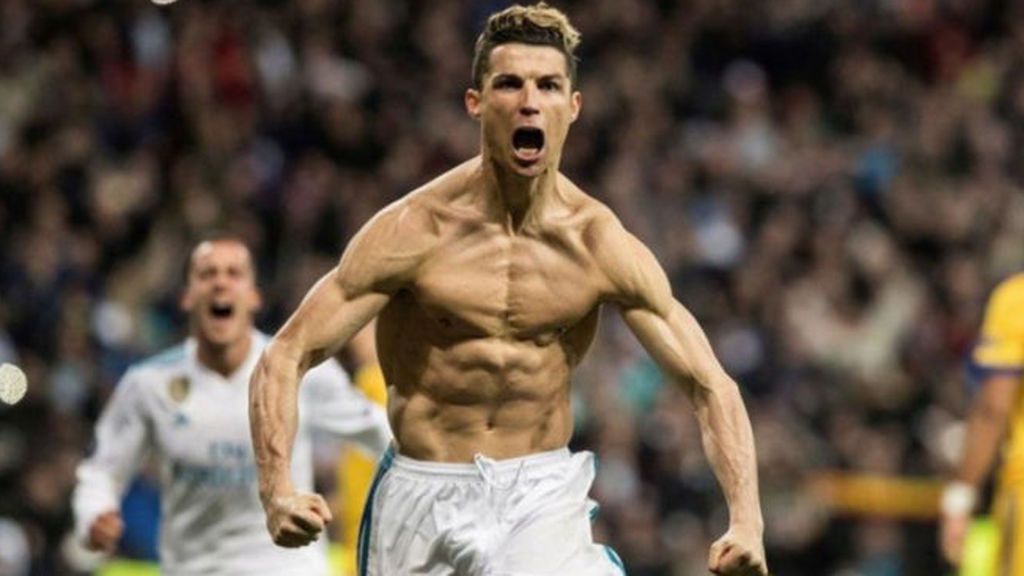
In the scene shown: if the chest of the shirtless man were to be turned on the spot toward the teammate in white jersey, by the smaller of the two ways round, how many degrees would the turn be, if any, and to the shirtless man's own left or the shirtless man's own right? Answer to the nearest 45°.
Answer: approximately 135° to the shirtless man's own right

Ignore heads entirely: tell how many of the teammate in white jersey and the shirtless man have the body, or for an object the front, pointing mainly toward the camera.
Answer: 2

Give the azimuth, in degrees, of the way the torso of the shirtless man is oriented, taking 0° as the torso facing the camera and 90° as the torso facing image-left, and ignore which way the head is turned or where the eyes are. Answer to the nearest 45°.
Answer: approximately 0°

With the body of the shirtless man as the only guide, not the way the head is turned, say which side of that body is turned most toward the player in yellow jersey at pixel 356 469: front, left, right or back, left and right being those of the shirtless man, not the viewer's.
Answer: back

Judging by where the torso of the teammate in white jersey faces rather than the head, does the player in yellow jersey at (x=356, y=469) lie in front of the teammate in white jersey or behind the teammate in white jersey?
behind

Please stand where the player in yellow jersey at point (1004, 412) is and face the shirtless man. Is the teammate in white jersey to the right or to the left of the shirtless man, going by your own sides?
right

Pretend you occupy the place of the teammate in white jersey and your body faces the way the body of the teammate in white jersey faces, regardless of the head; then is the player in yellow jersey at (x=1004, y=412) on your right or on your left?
on your left
